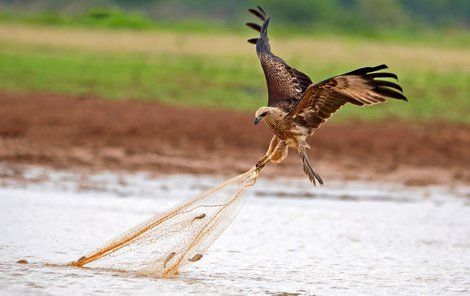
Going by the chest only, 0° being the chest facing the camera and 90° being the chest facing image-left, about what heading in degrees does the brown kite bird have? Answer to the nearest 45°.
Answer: approximately 45°
